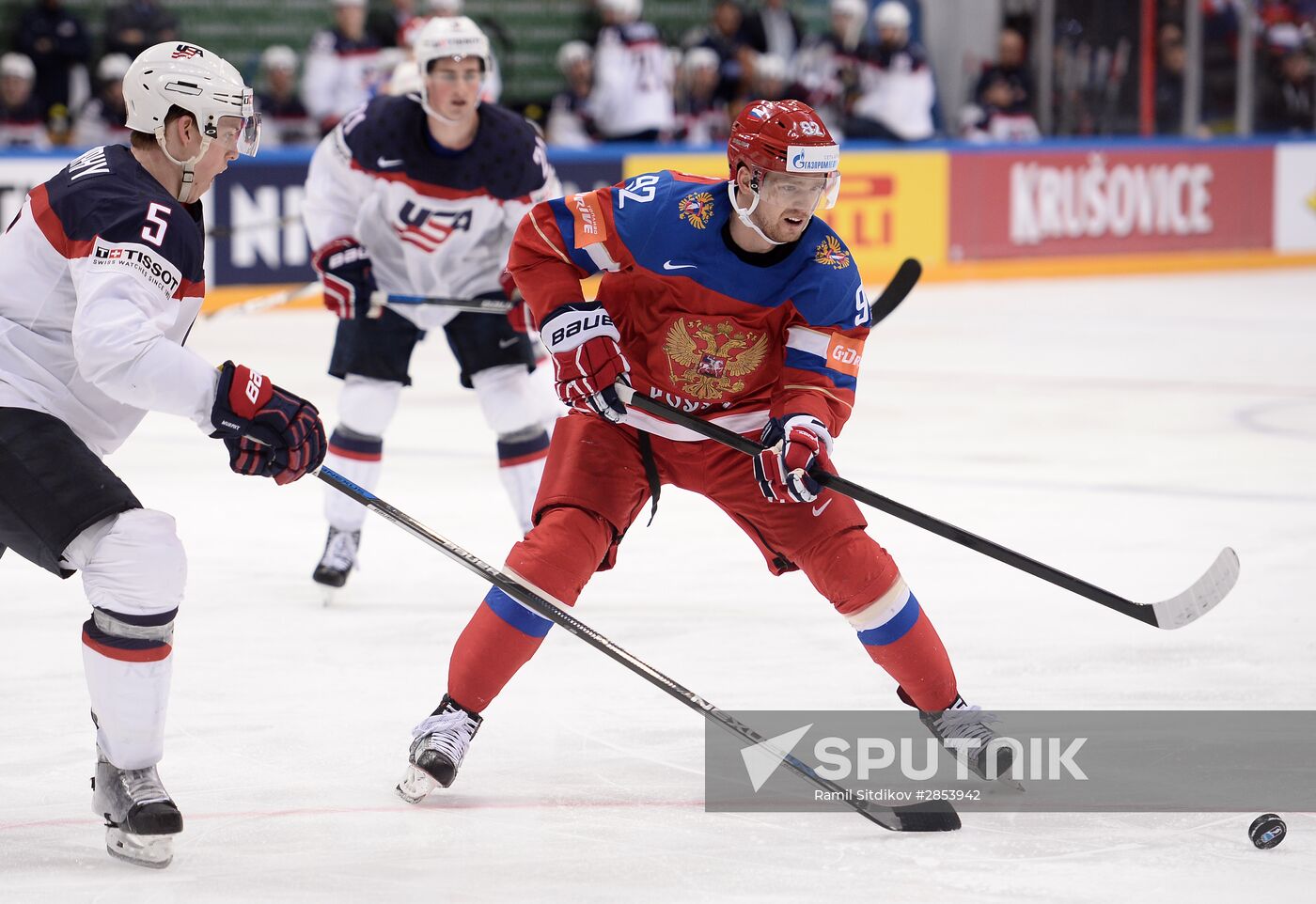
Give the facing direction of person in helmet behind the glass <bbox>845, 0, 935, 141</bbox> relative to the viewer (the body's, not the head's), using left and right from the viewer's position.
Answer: facing the viewer

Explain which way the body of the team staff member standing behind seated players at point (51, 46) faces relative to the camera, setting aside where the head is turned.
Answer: toward the camera

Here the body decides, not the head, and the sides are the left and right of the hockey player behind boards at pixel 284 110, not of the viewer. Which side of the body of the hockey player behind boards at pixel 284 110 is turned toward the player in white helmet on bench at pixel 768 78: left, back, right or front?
left

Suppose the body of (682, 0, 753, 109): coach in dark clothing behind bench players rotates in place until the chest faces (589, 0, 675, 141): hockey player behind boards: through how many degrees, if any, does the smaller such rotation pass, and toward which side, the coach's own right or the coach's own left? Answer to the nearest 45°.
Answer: approximately 45° to the coach's own right

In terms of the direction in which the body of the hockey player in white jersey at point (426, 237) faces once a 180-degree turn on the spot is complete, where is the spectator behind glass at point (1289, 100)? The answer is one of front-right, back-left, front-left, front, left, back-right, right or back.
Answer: front-right

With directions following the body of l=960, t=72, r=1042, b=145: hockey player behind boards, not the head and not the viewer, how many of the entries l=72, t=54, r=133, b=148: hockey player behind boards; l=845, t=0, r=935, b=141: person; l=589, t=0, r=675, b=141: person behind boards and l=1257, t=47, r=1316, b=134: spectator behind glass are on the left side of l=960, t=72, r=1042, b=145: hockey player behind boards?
1

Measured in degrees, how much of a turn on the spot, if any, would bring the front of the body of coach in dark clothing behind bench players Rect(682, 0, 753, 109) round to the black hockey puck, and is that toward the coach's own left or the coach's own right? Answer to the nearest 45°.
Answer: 0° — they already face it

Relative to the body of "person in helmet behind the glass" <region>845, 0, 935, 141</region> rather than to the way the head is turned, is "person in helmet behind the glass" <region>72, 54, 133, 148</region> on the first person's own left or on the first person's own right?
on the first person's own right

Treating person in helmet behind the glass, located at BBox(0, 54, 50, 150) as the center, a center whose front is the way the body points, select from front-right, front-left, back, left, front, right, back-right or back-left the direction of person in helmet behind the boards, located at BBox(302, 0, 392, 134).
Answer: left

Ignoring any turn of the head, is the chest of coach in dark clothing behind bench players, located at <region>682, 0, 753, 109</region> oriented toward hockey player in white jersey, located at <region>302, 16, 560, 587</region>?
yes

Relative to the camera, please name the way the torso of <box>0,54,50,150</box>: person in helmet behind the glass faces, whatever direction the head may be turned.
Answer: toward the camera

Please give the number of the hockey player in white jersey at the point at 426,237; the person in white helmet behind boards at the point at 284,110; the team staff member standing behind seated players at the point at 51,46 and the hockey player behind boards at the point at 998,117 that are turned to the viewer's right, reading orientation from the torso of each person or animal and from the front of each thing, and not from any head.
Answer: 0

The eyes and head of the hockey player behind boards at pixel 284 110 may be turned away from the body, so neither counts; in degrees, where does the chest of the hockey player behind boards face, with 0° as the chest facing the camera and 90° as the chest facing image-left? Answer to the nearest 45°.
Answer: approximately 0°
